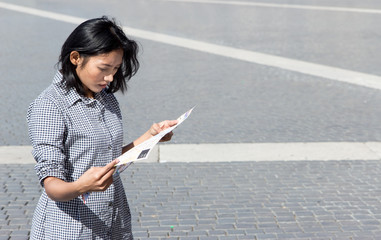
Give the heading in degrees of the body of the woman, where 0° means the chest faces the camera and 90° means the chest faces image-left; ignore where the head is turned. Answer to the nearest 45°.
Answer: approximately 315°
